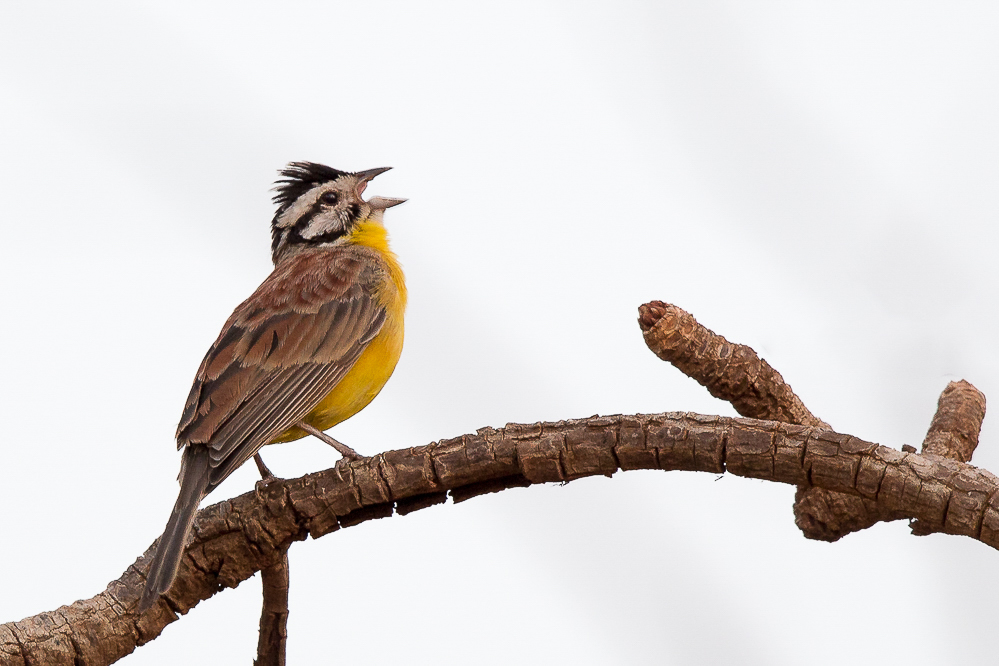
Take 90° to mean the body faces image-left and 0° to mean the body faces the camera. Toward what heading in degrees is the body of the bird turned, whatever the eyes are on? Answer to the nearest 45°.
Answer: approximately 270°
